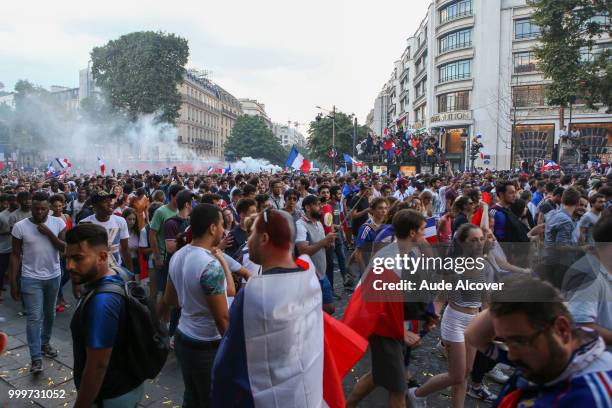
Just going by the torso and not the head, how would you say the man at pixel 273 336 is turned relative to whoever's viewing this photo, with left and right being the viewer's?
facing away from the viewer and to the left of the viewer

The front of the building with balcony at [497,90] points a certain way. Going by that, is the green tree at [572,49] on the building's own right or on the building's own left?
on the building's own left

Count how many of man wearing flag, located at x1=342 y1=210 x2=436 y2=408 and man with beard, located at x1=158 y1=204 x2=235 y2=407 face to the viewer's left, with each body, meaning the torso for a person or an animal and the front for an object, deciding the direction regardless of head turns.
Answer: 0

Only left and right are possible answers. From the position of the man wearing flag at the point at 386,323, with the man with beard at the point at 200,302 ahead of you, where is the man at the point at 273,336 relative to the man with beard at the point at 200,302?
left

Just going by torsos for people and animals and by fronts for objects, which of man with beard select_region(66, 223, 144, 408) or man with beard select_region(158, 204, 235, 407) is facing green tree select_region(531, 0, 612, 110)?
man with beard select_region(158, 204, 235, 407)

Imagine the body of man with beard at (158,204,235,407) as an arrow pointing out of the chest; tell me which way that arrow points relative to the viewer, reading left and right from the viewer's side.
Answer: facing away from the viewer and to the right of the viewer
